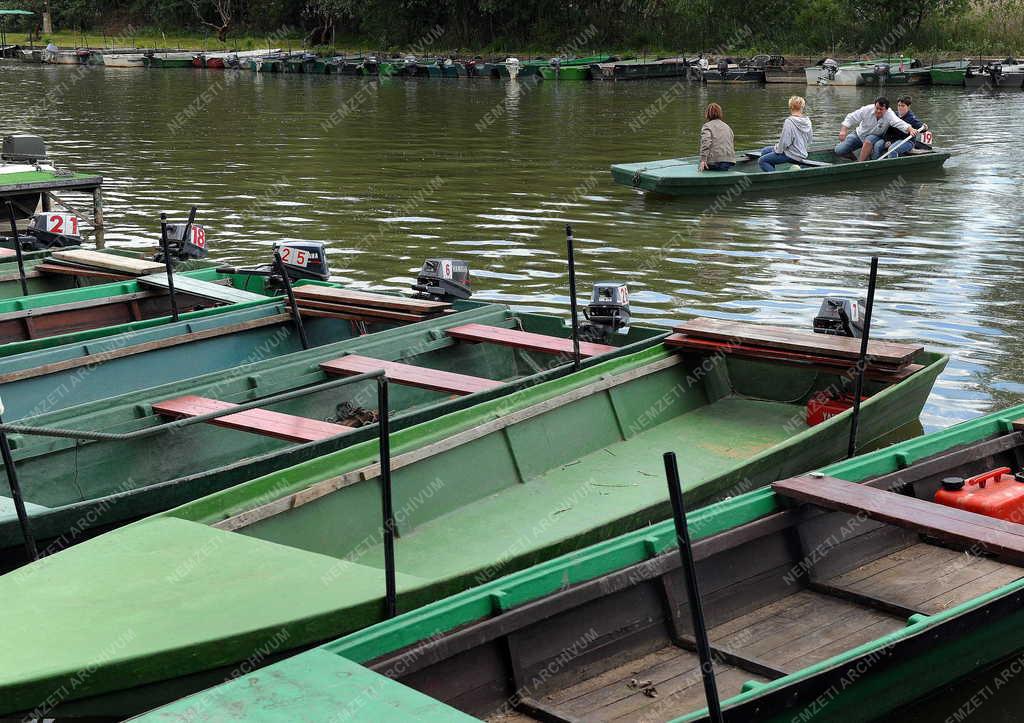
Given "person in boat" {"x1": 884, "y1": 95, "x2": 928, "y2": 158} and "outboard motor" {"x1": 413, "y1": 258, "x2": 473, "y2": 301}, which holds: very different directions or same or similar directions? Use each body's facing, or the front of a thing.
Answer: same or similar directions

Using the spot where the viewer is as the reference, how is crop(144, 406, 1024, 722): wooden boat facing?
facing the viewer and to the left of the viewer

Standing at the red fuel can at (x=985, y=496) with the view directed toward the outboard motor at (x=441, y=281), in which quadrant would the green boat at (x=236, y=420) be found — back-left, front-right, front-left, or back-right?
front-left

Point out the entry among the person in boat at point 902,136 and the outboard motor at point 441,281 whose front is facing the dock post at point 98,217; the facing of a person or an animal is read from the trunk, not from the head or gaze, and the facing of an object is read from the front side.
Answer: the person in boat

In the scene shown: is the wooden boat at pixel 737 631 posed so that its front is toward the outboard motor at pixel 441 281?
no

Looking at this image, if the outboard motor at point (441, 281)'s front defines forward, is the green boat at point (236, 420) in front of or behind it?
in front

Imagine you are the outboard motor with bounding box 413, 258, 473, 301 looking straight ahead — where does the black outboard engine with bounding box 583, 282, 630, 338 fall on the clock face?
The black outboard engine is roughly at 9 o'clock from the outboard motor.

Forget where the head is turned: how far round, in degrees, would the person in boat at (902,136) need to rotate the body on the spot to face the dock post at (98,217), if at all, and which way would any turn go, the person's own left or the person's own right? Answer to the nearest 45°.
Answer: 0° — they already face it

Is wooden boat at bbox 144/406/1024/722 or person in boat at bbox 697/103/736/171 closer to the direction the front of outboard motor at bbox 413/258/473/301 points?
the wooden boat

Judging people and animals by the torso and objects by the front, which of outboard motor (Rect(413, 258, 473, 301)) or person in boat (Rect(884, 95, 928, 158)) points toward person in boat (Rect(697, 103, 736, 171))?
person in boat (Rect(884, 95, 928, 158))

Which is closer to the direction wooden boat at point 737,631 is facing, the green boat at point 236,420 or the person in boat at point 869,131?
the green boat

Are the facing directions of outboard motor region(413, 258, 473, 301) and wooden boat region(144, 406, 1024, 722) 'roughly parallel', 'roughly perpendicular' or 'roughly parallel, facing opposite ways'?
roughly parallel

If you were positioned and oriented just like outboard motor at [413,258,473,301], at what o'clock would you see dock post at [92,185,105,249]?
The dock post is roughly at 3 o'clock from the outboard motor.
